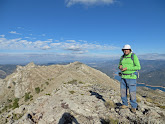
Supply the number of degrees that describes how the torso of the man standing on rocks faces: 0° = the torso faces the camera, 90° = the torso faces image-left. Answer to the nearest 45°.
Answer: approximately 45°
